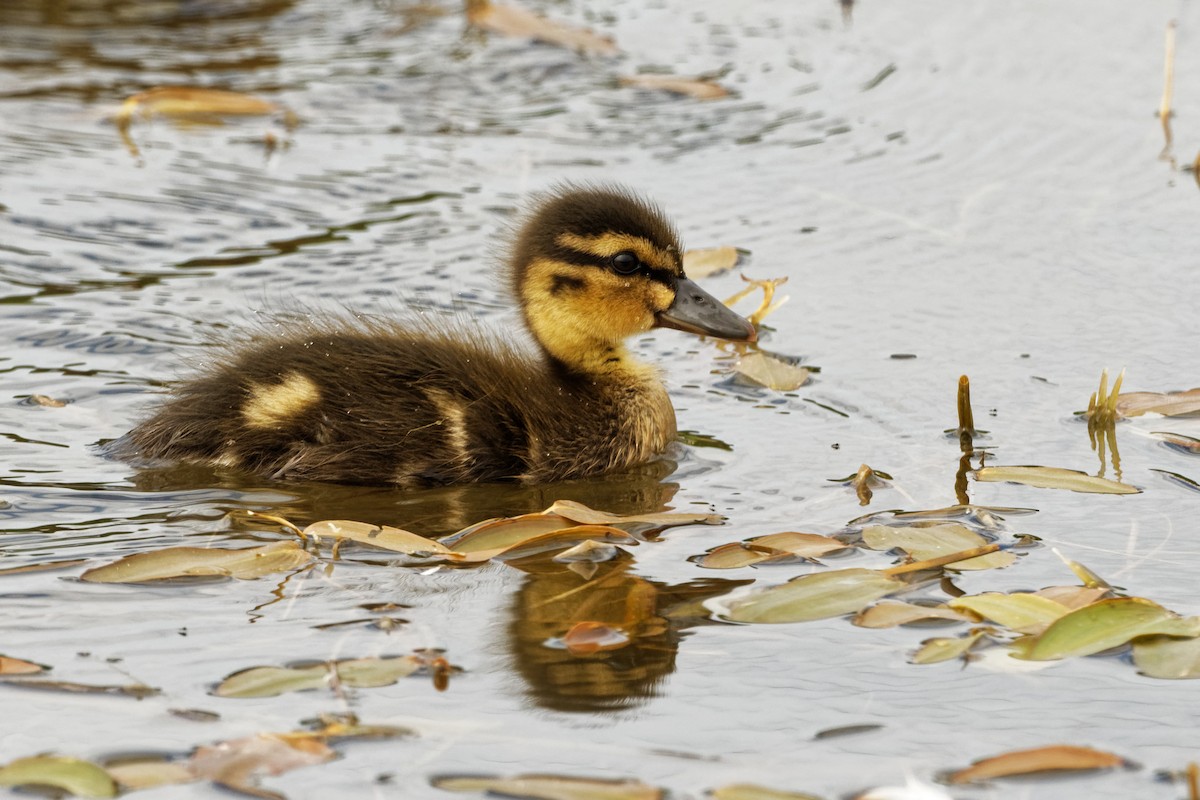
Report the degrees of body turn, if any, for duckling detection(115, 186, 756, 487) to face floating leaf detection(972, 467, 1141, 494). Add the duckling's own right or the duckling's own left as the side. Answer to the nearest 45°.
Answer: approximately 45° to the duckling's own right

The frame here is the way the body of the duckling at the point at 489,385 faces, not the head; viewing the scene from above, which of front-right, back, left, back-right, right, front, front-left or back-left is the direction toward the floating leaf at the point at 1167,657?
front-right

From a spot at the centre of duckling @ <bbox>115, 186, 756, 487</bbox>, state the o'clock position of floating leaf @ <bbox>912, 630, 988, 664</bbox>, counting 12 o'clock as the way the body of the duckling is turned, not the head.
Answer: The floating leaf is roughly at 2 o'clock from the duckling.

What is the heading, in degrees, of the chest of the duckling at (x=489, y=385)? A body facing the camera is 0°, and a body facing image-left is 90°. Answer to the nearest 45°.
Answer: approximately 270°

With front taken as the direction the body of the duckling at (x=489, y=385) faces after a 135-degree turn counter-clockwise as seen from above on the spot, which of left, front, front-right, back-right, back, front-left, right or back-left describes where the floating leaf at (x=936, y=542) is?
back

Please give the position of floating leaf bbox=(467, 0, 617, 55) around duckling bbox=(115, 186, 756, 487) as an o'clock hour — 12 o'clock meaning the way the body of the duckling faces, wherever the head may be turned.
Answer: The floating leaf is roughly at 9 o'clock from the duckling.

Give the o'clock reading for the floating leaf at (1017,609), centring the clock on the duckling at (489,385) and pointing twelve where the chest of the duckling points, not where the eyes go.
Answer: The floating leaf is roughly at 2 o'clock from the duckling.

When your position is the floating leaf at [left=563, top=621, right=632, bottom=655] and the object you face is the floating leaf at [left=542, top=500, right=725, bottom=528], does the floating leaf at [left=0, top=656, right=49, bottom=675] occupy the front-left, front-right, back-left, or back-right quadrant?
back-left

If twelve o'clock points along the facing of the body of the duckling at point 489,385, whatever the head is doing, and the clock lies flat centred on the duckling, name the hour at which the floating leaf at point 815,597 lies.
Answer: The floating leaf is roughly at 2 o'clock from the duckling.

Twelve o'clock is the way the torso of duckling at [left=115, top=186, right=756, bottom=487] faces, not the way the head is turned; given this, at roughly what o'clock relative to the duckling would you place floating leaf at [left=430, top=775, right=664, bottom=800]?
The floating leaf is roughly at 3 o'clock from the duckling.

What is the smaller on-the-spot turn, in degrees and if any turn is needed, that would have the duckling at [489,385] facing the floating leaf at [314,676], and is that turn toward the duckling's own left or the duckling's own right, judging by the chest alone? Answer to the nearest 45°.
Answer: approximately 90° to the duckling's own right

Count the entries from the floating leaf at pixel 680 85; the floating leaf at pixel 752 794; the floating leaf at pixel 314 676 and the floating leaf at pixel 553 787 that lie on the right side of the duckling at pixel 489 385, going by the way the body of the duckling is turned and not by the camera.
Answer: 3

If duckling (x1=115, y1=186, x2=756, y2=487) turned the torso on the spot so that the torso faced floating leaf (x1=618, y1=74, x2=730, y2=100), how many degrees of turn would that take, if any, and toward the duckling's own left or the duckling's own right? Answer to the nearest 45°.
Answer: approximately 90° to the duckling's own left

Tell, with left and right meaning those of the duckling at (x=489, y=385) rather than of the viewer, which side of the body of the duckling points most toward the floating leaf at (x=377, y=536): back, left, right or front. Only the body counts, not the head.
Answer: right

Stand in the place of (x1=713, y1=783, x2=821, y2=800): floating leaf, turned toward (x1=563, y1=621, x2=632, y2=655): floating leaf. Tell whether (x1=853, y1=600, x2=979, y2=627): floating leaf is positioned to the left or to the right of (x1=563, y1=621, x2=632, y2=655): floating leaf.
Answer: right

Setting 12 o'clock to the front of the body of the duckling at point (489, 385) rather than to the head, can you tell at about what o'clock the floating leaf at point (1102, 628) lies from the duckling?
The floating leaf is roughly at 2 o'clock from the duckling.
